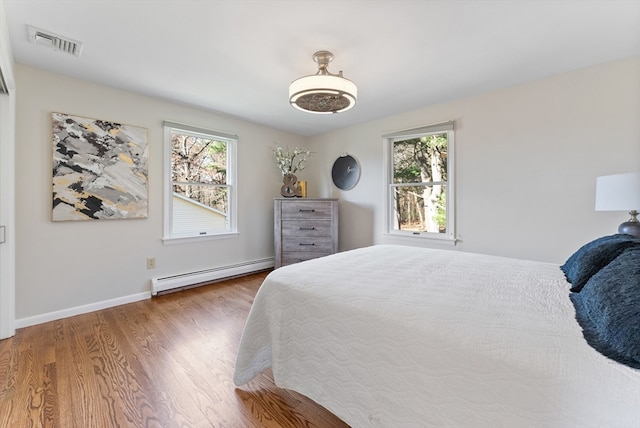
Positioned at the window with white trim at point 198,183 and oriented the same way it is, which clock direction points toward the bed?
The bed is roughly at 1 o'clock from the window with white trim.

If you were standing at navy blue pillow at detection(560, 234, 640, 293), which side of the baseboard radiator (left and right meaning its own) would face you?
front

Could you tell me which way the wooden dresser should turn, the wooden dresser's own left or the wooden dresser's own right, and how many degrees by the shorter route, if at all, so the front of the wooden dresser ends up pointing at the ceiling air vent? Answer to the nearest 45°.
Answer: approximately 45° to the wooden dresser's own right

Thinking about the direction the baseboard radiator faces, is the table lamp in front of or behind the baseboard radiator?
in front

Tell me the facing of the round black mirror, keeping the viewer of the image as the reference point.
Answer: facing the viewer and to the left of the viewer

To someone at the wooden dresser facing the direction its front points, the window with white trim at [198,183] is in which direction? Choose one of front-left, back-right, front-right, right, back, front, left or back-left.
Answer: right

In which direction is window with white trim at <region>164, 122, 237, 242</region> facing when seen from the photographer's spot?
facing the viewer and to the right of the viewer

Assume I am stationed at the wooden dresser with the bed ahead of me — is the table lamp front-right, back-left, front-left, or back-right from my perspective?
front-left

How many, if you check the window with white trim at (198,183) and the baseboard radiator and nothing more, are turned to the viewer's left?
0

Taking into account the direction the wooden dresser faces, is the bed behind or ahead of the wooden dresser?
ahead

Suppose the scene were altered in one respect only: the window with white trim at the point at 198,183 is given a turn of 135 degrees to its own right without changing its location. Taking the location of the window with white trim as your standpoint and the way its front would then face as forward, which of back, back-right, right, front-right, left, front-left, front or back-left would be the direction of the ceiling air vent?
front-left

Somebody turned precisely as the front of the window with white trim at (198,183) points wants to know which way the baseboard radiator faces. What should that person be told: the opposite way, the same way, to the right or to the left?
the same way

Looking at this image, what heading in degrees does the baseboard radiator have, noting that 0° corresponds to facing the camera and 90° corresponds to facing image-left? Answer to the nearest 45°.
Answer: approximately 315°

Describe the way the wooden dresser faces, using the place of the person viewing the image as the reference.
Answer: facing the viewer

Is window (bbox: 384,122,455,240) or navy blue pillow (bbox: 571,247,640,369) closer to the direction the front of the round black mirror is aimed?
the navy blue pillow
